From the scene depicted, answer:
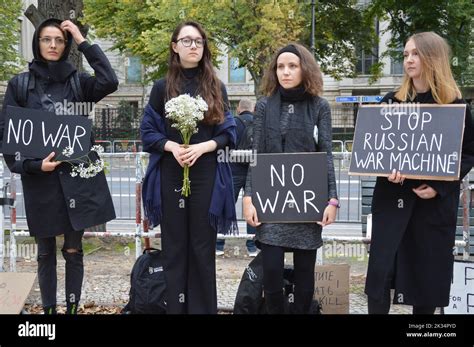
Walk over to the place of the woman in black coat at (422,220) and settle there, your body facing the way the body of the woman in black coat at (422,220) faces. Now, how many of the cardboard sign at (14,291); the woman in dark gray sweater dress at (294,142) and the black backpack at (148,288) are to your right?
3

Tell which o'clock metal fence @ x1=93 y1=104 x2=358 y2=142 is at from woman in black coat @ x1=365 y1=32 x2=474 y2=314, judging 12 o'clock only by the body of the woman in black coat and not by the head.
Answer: The metal fence is roughly at 5 o'clock from the woman in black coat.

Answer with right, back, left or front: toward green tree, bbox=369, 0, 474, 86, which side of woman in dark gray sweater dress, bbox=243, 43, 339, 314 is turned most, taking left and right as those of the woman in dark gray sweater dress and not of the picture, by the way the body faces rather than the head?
back

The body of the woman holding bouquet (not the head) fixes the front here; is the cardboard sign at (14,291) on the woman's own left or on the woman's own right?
on the woman's own right

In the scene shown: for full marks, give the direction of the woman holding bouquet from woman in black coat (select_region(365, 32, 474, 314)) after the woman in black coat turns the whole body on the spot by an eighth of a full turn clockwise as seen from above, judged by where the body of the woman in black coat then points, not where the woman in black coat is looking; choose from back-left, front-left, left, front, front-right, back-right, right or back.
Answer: front-right

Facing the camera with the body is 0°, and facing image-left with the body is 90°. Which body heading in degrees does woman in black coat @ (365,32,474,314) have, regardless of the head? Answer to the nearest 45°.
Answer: approximately 0°

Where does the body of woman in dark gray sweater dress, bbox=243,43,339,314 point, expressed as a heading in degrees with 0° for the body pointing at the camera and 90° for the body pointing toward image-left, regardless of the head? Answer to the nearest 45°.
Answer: approximately 0°
